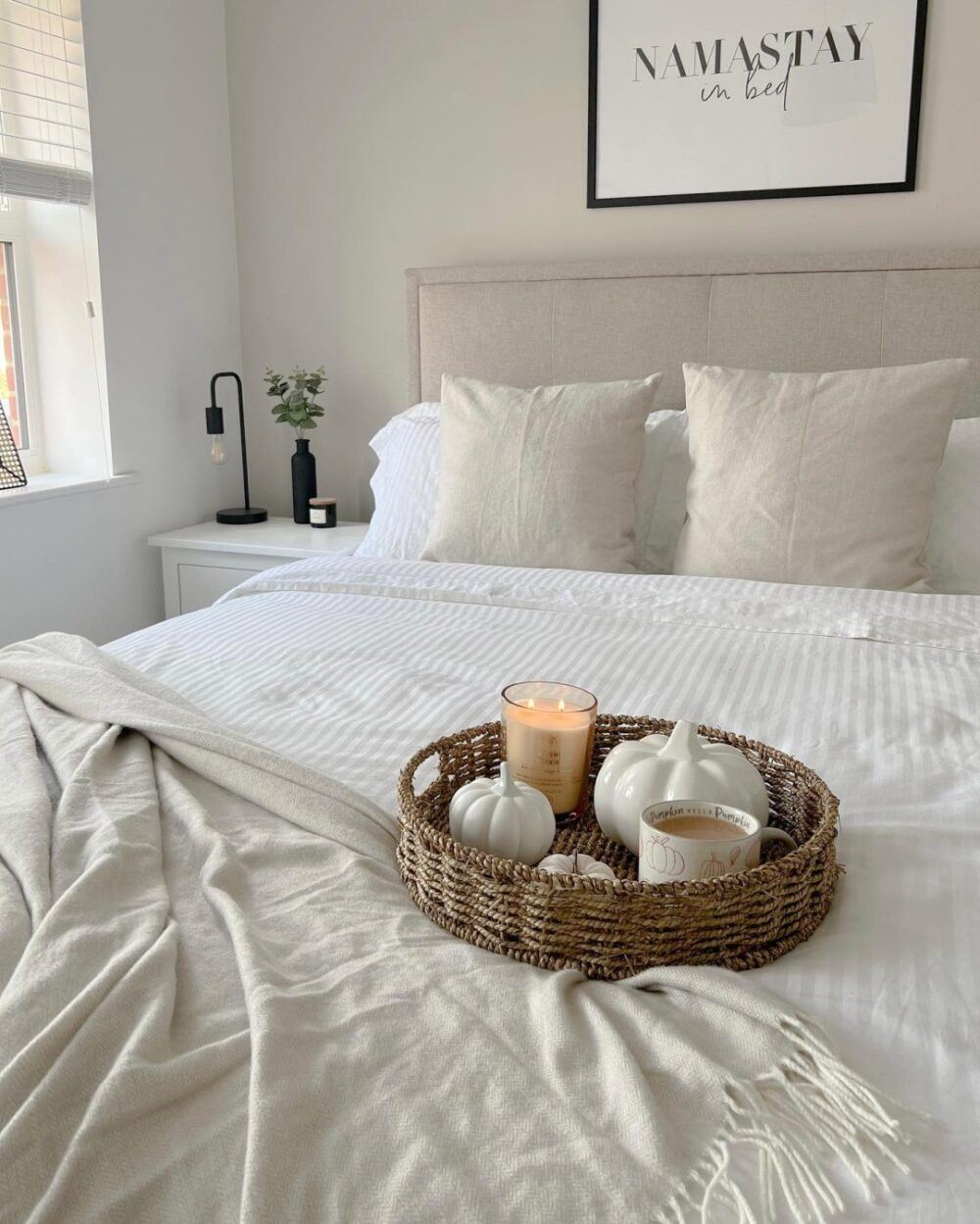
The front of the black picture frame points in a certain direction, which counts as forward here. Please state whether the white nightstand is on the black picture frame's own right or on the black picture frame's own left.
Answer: on the black picture frame's own right

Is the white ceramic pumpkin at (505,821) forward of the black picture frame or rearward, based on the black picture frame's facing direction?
forward

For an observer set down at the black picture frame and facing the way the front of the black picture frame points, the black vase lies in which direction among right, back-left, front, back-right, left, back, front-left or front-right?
right

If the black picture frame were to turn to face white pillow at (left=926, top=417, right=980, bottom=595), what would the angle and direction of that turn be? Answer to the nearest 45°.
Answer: approximately 45° to its left

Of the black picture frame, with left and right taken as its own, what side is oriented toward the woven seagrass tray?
front

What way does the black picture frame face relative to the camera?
toward the camera

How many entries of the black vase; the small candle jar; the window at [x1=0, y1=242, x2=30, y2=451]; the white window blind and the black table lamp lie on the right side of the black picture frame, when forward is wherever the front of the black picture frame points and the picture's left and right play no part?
5

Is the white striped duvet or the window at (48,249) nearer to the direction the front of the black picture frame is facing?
the white striped duvet

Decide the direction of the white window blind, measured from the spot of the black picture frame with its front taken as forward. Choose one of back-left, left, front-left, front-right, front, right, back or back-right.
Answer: right

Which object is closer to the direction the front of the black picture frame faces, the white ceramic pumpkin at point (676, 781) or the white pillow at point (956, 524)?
the white ceramic pumpkin

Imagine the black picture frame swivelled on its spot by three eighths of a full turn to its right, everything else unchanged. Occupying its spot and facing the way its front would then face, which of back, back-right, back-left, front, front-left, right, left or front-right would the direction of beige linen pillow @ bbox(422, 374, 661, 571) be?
left

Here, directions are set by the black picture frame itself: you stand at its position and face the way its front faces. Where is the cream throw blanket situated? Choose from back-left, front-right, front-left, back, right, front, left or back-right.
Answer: front

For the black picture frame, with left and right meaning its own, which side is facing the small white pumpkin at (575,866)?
front

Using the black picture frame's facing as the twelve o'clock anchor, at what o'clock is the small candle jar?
The small candle jar is roughly at 3 o'clock from the black picture frame.

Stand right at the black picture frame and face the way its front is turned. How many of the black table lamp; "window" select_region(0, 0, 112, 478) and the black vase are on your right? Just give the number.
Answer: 3

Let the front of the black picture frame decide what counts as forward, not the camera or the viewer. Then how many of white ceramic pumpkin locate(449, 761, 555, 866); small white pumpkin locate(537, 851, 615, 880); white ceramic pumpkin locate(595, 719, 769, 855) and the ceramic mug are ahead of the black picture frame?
4

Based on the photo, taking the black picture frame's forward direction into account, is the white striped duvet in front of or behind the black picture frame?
in front

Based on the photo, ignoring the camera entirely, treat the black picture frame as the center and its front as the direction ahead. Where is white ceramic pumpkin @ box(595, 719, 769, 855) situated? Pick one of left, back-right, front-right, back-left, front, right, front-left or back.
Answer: front
